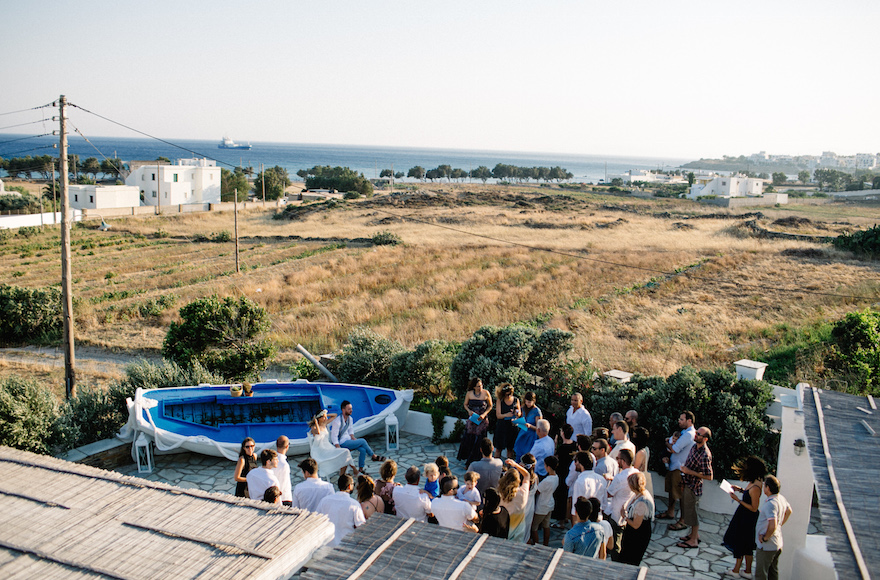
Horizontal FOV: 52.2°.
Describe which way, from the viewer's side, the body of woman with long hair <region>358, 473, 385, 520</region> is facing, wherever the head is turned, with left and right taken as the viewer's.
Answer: facing away from the viewer

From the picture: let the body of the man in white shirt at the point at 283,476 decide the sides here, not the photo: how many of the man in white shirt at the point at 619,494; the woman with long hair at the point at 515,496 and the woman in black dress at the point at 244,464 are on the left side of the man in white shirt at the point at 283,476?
1

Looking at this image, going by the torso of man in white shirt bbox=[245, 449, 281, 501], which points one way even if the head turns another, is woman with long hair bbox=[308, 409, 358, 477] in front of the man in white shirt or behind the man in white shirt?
in front

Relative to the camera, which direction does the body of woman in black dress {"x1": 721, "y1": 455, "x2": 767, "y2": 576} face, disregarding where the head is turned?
to the viewer's left

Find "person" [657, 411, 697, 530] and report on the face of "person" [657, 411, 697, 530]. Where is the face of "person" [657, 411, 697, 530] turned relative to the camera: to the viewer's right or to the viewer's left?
to the viewer's left

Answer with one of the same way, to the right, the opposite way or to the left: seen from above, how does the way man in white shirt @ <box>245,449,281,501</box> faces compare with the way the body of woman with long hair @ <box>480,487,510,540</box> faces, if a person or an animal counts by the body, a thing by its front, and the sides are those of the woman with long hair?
to the right

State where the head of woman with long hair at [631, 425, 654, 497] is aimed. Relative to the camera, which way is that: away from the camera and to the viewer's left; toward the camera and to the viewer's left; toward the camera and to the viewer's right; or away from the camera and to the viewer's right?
away from the camera and to the viewer's left

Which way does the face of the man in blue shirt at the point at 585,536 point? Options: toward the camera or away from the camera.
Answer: away from the camera

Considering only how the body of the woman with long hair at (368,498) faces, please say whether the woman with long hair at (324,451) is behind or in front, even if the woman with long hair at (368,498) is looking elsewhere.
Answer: in front

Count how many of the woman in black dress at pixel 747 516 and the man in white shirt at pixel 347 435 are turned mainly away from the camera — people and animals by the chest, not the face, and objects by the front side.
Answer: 0

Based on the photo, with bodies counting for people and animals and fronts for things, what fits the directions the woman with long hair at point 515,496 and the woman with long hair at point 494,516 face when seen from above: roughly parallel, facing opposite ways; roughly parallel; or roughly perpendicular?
roughly parallel
